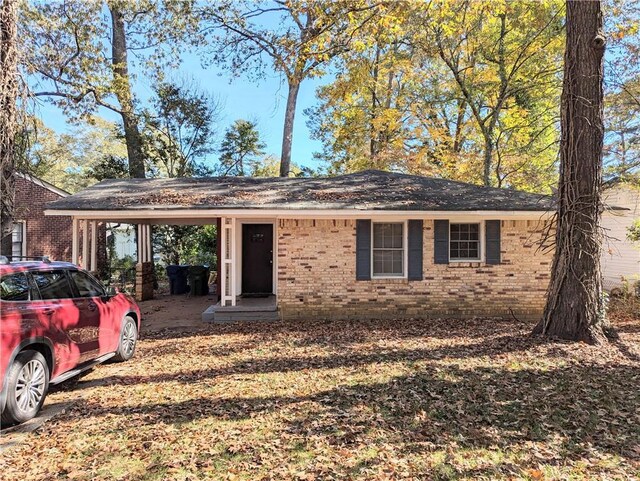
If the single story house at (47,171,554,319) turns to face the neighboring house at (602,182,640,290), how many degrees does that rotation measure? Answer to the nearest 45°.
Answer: approximately 135° to its left

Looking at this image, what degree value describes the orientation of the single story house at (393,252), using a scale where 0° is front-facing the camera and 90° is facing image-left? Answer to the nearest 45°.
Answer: approximately 0°

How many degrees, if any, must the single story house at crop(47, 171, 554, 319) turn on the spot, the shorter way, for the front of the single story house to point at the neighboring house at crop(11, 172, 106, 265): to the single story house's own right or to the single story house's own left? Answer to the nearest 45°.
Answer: approximately 135° to the single story house's own right

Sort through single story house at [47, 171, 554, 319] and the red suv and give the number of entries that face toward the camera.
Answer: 1

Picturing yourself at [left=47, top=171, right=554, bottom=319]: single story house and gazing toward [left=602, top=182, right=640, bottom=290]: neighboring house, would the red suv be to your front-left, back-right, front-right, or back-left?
back-right

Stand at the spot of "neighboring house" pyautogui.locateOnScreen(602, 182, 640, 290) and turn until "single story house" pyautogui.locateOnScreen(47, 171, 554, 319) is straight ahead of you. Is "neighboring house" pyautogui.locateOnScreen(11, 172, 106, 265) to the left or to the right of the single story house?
right
